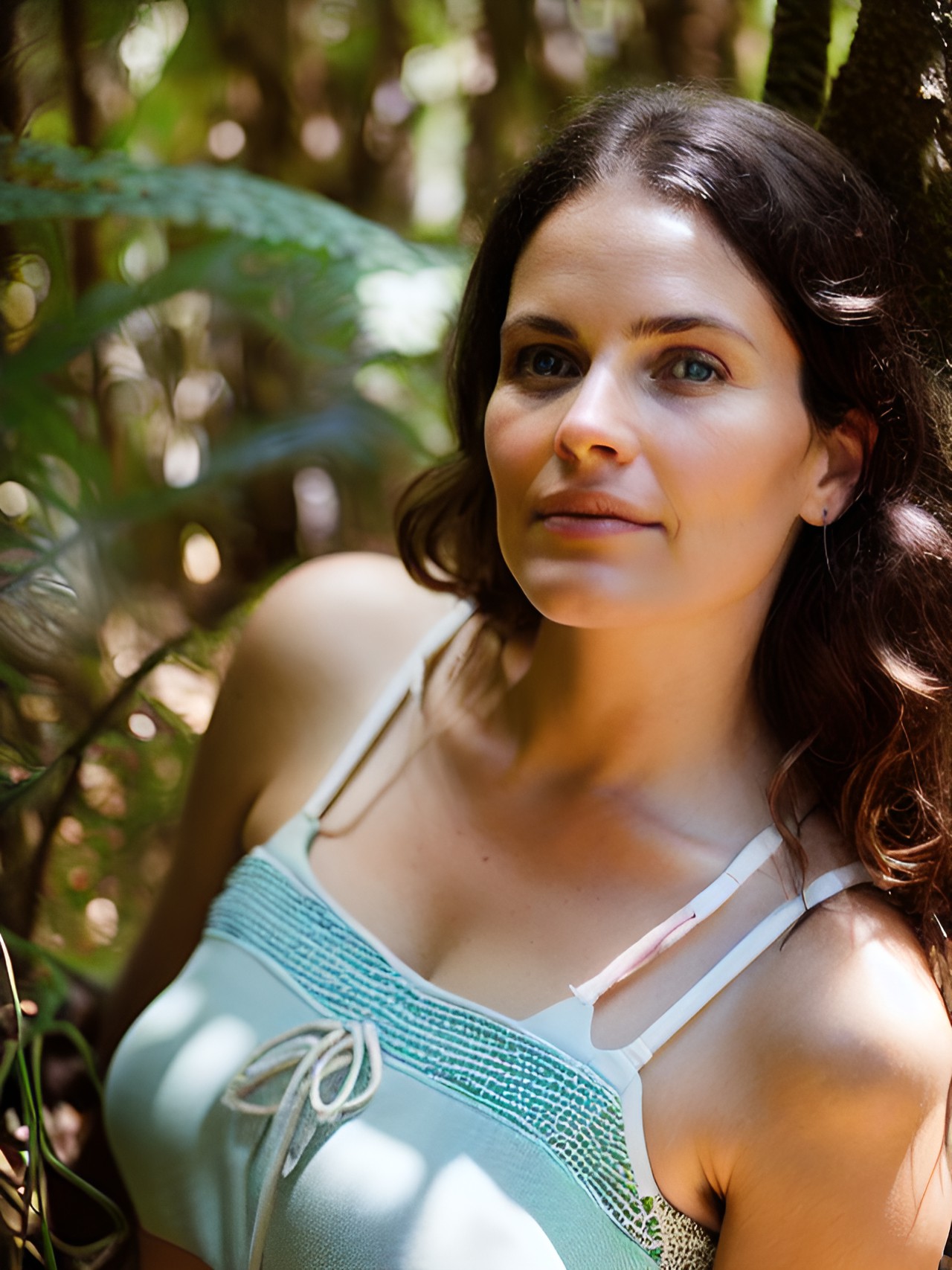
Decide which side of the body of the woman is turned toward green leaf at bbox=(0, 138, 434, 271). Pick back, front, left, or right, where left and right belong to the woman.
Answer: right

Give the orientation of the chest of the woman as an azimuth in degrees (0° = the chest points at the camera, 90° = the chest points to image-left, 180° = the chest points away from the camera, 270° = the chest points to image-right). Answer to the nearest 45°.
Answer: approximately 45°
